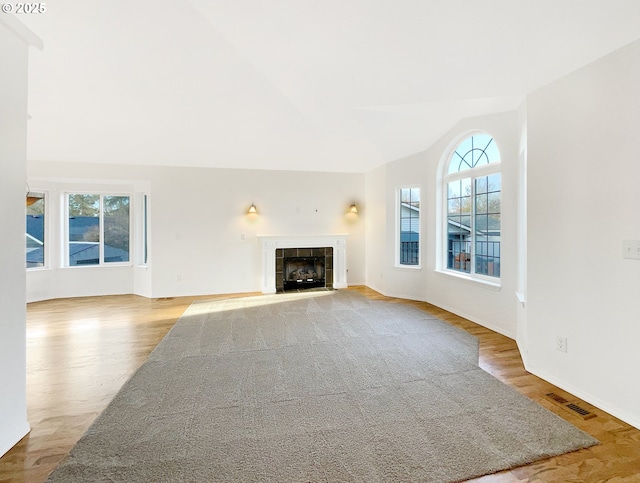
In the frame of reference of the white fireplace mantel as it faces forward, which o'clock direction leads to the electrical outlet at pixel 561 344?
The electrical outlet is roughly at 11 o'clock from the white fireplace mantel.

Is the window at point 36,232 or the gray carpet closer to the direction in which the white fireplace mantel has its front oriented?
the gray carpet

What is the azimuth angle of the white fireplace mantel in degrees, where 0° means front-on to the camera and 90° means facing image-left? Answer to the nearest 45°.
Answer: approximately 0°

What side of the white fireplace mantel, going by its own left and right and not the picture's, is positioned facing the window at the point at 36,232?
right

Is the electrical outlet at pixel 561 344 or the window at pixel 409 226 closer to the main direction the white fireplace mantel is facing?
the electrical outlet

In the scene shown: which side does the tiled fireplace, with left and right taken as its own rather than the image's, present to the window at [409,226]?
left

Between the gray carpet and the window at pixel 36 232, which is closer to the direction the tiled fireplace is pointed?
the gray carpet

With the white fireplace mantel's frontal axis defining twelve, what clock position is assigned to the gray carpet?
The gray carpet is roughly at 12 o'clock from the white fireplace mantel.

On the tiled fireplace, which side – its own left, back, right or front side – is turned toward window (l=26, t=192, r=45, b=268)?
right

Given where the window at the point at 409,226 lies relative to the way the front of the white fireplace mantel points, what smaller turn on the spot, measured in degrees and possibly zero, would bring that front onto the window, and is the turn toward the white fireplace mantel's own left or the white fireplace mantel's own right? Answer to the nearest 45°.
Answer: approximately 90° to the white fireplace mantel's own left
